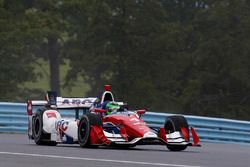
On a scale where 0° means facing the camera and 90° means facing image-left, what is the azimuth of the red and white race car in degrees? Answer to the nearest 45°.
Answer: approximately 315°
